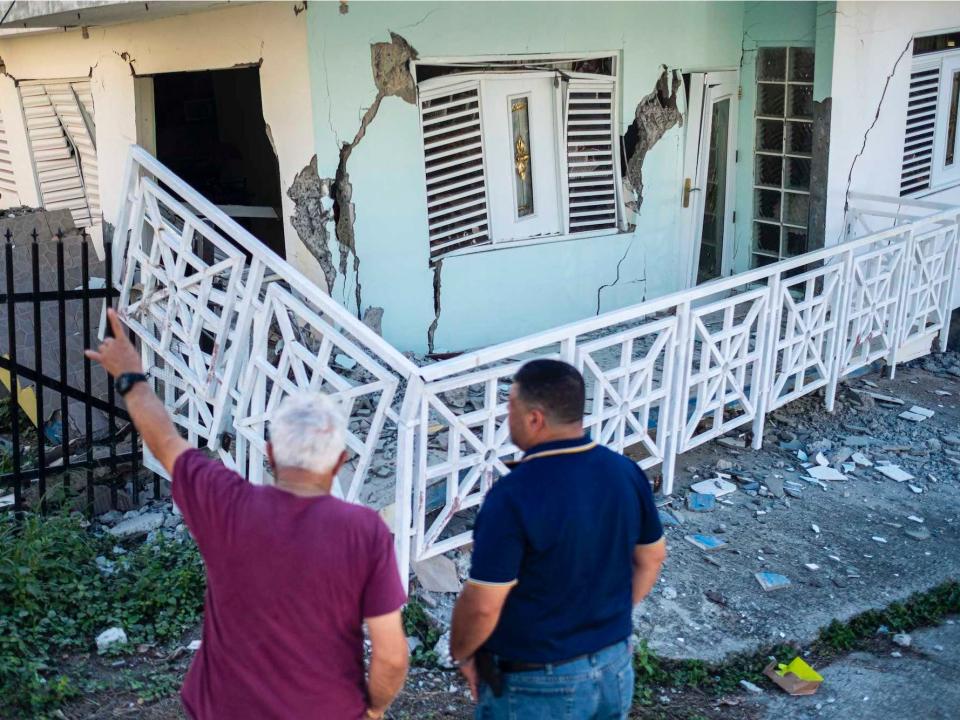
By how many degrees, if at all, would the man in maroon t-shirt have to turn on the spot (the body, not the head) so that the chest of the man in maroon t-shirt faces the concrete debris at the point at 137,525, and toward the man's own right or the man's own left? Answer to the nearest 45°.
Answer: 0° — they already face it

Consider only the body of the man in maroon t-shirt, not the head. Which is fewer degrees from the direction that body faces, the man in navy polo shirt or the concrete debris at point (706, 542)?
the concrete debris

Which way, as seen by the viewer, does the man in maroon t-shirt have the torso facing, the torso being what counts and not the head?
away from the camera

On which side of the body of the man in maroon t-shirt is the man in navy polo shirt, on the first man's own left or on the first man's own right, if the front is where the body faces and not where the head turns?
on the first man's own right

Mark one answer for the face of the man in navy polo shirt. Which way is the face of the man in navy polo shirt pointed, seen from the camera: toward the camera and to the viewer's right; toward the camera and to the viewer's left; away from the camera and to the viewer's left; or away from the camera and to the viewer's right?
away from the camera and to the viewer's left

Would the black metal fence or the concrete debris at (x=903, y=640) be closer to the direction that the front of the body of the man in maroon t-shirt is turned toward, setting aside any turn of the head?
the black metal fence
